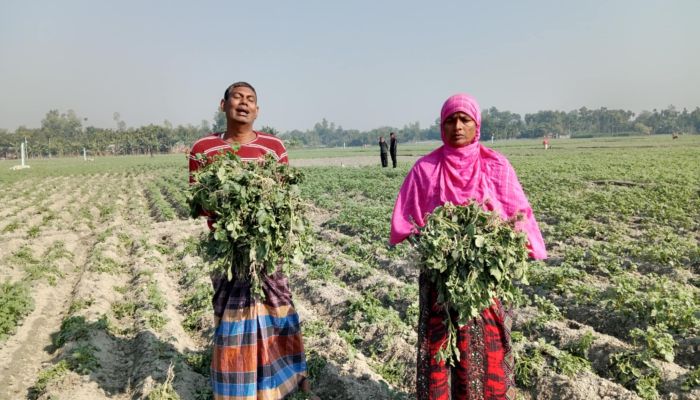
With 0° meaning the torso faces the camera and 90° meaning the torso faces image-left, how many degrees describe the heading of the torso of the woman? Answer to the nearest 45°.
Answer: approximately 0°

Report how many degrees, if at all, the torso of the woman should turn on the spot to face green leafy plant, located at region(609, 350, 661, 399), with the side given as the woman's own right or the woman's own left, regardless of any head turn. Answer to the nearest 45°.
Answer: approximately 135° to the woman's own left

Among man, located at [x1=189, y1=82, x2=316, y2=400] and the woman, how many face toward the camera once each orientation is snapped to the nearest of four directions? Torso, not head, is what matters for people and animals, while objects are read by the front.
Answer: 2

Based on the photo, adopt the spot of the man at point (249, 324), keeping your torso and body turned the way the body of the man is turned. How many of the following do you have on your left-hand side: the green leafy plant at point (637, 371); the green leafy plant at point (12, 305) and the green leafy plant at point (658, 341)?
2

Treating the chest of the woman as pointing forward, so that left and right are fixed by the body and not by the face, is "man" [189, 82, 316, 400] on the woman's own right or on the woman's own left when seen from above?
on the woman's own right

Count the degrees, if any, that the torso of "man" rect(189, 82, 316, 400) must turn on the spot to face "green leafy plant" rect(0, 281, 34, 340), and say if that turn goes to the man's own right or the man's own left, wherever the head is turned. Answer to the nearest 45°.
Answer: approximately 135° to the man's own right
